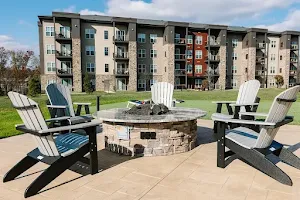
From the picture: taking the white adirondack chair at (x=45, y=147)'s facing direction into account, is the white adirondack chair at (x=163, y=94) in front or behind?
in front

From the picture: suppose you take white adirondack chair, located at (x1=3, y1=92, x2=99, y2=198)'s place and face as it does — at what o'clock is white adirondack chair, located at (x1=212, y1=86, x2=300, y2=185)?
white adirondack chair, located at (x1=212, y1=86, x2=300, y2=185) is roughly at 2 o'clock from white adirondack chair, located at (x1=3, y1=92, x2=99, y2=198).

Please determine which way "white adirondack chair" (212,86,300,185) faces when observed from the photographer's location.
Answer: facing away from the viewer and to the left of the viewer

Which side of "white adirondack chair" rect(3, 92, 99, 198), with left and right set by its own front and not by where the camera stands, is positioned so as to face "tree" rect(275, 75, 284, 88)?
front

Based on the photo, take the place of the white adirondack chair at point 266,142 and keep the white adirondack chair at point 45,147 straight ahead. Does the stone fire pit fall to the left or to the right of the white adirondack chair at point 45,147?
right

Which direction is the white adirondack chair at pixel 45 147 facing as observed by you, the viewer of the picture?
facing away from the viewer and to the right of the viewer

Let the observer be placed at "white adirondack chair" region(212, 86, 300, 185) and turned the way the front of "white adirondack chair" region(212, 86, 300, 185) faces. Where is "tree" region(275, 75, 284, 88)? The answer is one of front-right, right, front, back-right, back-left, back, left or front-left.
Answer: front-right

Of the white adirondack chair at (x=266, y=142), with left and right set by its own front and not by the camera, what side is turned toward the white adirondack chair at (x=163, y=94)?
front

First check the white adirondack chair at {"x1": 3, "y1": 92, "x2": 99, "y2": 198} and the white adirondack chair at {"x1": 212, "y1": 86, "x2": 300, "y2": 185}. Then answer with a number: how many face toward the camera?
0
